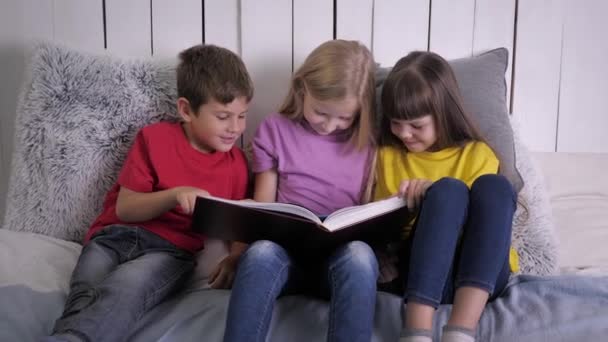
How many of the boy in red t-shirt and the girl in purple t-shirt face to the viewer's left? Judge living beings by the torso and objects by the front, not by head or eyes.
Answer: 0

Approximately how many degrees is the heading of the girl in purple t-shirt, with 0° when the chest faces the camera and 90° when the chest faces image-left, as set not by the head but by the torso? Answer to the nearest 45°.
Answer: approximately 0°

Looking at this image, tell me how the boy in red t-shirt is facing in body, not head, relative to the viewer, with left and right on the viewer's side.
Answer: facing the viewer and to the right of the viewer

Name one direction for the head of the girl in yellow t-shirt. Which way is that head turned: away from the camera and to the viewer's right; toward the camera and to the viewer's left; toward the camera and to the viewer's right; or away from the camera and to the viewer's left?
toward the camera and to the viewer's left
